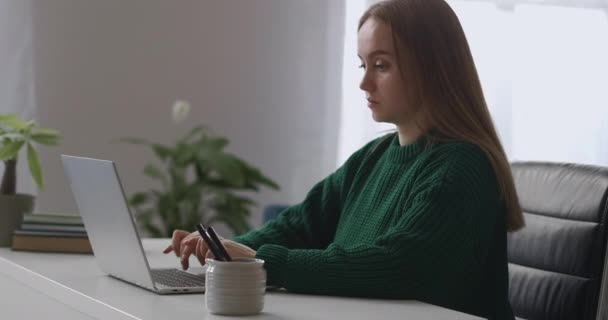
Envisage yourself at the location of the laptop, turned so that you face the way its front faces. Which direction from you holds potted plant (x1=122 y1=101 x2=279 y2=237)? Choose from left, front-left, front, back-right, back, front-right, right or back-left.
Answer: front-left

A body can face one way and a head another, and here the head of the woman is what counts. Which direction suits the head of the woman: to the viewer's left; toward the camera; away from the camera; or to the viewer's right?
to the viewer's left

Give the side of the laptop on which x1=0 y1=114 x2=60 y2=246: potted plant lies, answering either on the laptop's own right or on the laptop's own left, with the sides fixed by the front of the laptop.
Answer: on the laptop's own left

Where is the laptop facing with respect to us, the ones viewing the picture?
facing away from the viewer and to the right of the viewer

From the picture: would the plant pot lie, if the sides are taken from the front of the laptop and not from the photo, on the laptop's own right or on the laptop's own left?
on the laptop's own left
